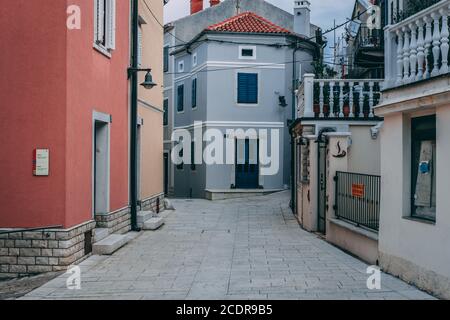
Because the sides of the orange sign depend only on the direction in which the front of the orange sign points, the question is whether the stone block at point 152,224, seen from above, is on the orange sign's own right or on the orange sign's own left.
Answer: on the orange sign's own right

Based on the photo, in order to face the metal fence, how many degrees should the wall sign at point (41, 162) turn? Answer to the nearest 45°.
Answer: approximately 90° to its left

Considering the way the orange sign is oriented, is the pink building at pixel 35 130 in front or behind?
in front

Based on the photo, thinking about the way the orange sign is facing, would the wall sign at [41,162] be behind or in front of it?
in front

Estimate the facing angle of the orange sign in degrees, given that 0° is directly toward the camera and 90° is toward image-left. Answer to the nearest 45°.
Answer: approximately 45°

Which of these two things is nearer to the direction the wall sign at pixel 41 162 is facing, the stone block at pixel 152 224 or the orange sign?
the orange sign

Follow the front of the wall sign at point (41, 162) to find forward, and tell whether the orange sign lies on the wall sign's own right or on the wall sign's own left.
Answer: on the wall sign's own left

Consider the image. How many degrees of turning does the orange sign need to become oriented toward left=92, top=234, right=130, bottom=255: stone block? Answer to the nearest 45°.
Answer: approximately 45° to its right
